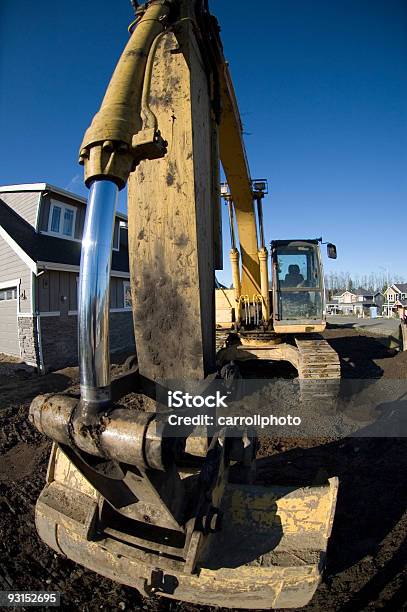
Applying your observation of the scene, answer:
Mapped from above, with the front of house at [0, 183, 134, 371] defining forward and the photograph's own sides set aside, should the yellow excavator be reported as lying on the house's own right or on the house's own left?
on the house's own left

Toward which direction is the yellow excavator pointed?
toward the camera
